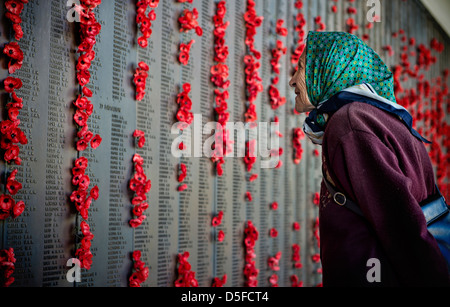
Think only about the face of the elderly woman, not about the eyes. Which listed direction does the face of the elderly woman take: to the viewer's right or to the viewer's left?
to the viewer's left

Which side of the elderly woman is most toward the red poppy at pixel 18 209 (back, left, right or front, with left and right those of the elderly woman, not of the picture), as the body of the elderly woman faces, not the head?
front

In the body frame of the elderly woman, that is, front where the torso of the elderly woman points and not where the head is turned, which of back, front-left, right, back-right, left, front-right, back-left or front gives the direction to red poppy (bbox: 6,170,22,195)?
front

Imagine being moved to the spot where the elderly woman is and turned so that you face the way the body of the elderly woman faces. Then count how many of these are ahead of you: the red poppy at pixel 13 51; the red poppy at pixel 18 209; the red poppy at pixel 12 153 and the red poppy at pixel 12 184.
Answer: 4

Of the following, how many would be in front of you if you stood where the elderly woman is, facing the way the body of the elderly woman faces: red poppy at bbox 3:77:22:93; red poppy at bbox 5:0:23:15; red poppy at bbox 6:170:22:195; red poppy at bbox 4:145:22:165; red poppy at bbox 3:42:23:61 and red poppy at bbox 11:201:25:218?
6

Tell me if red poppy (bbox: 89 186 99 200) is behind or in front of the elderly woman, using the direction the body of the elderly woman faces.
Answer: in front

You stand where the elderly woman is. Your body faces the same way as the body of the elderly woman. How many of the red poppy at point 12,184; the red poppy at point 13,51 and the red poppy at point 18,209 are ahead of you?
3

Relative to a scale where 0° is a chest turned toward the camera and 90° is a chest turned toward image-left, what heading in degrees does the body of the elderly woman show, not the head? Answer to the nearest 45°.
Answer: approximately 90°
